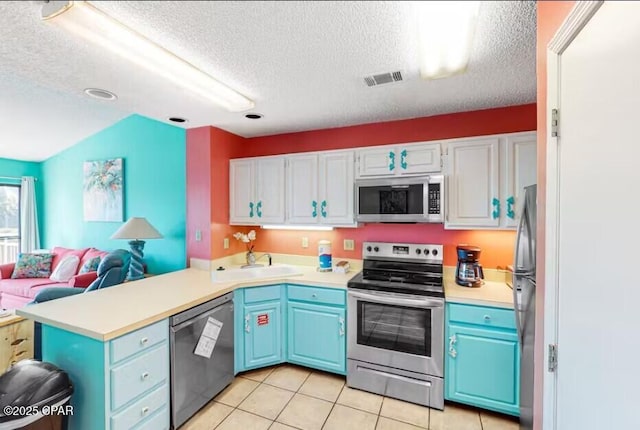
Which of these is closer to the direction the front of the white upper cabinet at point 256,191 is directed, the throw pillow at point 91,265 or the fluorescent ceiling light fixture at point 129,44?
the fluorescent ceiling light fixture

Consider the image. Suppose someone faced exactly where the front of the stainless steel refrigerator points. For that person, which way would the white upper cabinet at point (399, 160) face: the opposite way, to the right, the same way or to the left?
to the left

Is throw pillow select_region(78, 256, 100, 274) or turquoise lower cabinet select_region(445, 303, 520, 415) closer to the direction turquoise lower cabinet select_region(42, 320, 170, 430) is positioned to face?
the turquoise lower cabinet

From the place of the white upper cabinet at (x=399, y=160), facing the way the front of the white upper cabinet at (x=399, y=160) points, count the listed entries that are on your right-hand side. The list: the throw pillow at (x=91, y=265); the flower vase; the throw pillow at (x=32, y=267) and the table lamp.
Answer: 4

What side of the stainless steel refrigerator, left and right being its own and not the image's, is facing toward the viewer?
left

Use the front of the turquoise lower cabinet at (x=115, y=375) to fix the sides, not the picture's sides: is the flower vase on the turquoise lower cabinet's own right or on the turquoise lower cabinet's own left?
on the turquoise lower cabinet's own left

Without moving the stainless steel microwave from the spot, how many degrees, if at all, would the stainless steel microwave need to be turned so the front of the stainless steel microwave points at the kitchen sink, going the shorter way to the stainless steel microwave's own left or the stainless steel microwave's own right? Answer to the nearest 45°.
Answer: approximately 90° to the stainless steel microwave's own right

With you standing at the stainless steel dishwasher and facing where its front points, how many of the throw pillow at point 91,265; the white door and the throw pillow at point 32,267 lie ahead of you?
1
